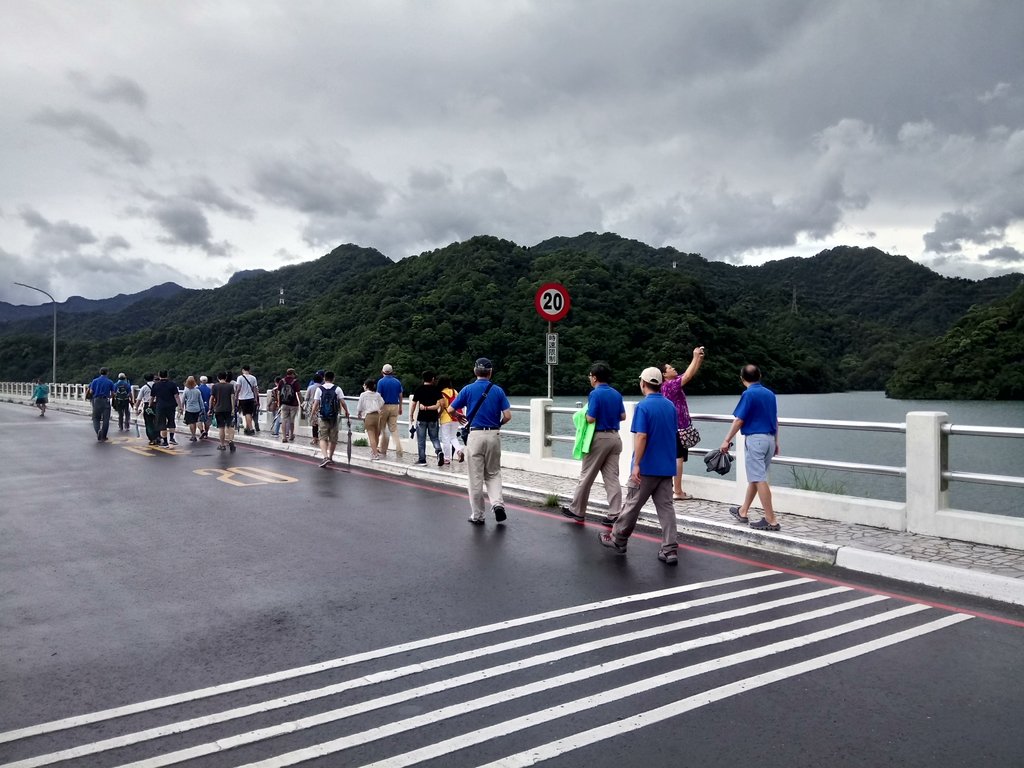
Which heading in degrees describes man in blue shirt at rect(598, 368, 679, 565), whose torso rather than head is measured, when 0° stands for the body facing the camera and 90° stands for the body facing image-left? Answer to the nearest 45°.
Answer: approximately 135°

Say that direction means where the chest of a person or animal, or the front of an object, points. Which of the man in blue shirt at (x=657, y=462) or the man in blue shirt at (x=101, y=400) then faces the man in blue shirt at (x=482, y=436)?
the man in blue shirt at (x=657, y=462)

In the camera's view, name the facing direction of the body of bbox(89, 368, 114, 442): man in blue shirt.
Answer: away from the camera

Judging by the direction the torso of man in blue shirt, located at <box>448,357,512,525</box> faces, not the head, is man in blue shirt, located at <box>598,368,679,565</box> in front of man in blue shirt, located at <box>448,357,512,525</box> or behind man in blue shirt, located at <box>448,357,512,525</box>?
behind

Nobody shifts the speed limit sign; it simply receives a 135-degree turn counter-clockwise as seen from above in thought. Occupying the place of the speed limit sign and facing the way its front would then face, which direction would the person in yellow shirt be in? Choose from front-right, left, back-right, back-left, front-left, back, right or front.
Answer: left

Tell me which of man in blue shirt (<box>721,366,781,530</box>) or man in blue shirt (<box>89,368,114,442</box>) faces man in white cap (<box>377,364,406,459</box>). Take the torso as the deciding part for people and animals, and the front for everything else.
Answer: man in blue shirt (<box>721,366,781,530</box>)

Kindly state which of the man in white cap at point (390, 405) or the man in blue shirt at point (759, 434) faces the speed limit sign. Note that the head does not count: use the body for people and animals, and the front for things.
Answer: the man in blue shirt

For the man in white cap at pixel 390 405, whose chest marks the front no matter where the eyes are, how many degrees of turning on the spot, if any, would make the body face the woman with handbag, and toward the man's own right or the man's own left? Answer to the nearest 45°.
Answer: approximately 135° to the man's own right

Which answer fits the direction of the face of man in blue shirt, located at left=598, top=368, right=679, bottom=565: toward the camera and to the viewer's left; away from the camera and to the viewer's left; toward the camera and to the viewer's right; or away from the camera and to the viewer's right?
away from the camera and to the viewer's left

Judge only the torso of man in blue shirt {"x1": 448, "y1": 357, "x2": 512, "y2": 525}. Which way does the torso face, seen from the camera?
away from the camera

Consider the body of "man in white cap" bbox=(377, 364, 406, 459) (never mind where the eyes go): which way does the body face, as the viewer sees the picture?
away from the camera
